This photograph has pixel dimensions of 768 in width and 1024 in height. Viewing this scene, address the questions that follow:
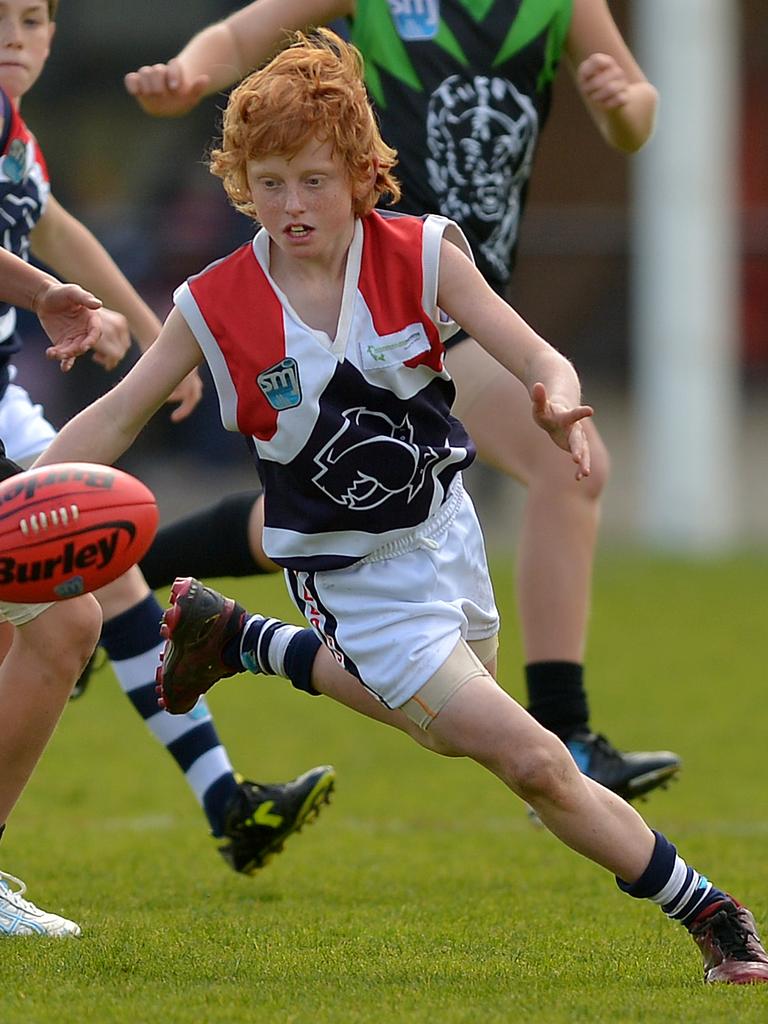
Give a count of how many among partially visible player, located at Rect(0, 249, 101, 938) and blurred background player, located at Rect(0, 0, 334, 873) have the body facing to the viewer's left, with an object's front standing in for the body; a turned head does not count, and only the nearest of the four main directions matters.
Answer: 0

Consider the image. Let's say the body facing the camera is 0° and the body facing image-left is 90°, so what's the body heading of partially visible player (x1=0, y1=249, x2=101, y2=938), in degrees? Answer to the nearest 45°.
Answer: approximately 270°

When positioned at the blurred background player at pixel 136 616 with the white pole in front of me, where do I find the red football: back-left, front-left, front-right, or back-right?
back-right

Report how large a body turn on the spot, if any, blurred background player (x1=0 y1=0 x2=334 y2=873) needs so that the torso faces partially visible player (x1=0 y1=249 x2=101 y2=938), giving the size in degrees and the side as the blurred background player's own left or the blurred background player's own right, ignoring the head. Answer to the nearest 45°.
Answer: approximately 45° to the blurred background player's own right

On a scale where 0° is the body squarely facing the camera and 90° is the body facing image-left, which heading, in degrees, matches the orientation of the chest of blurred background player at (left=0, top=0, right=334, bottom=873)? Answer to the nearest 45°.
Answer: approximately 315°

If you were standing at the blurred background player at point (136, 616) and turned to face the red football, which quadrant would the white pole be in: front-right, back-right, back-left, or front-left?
back-left

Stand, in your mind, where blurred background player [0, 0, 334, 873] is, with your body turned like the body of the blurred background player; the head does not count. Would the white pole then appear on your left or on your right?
on your left

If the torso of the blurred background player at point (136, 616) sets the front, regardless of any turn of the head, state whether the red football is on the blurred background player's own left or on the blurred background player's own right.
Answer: on the blurred background player's own right

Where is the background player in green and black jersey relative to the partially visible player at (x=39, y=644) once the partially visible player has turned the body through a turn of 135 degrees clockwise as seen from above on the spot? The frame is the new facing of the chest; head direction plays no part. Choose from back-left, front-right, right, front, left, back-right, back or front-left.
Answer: back

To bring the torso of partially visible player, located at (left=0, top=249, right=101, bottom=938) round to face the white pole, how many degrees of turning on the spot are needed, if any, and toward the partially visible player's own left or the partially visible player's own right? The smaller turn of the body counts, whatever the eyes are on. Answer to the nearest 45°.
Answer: approximately 45° to the partially visible player's own left

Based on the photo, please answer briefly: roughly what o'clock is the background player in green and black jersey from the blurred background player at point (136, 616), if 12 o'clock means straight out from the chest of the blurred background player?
The background player in green and black jersey is roughly at 10 o'clock from the blurred background player.
